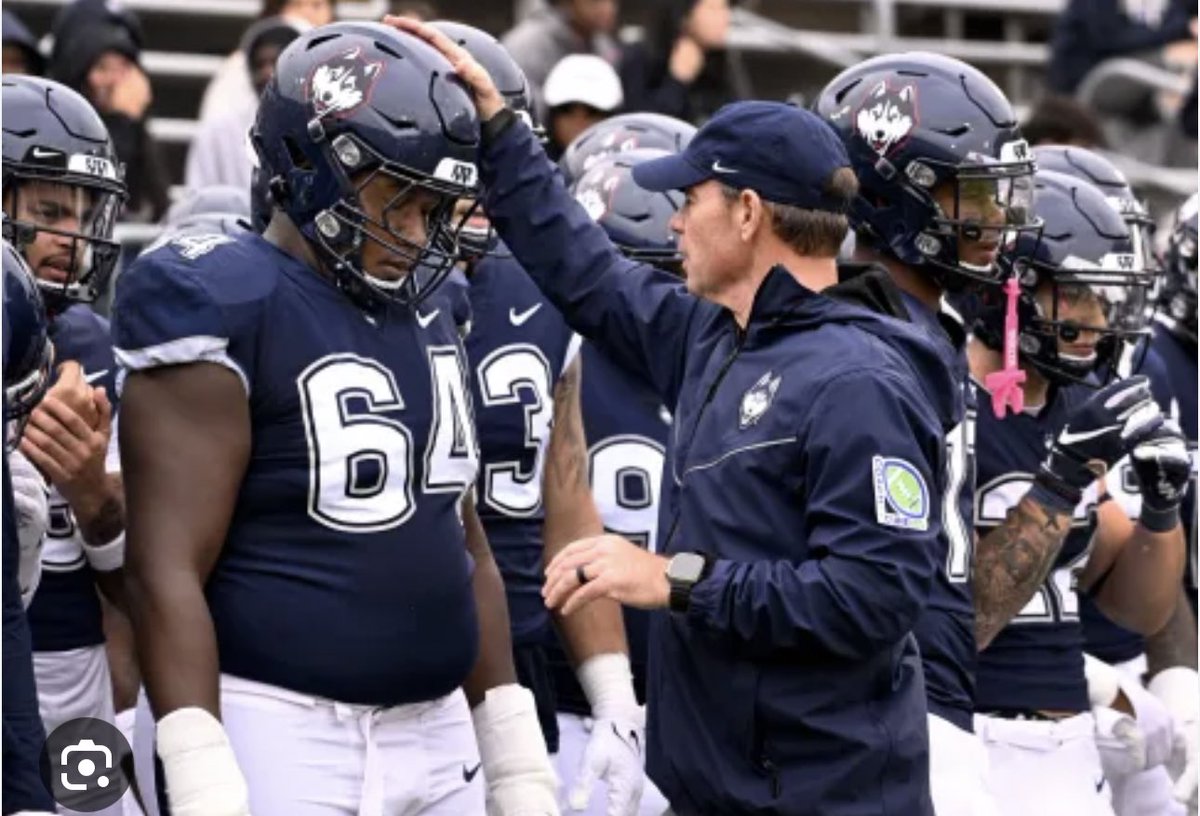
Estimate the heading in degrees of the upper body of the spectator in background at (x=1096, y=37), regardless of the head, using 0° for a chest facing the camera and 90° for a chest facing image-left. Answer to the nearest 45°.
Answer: approximately 0°

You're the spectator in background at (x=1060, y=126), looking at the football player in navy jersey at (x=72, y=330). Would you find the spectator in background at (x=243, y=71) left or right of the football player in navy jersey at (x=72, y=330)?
right

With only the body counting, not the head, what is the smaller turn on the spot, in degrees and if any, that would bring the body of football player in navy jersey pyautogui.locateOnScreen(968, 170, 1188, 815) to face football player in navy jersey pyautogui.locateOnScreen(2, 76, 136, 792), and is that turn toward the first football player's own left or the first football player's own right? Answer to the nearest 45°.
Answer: approximately 90° to the first football player's own right

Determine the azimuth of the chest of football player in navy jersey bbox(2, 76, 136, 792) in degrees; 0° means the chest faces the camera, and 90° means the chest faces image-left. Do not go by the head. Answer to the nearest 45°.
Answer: approximately 315°

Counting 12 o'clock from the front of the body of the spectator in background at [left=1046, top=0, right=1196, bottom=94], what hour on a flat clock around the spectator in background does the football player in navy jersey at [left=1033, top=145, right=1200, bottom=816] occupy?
The football player in navy jersey is roughly at 12 o'clock from the spectator in background.

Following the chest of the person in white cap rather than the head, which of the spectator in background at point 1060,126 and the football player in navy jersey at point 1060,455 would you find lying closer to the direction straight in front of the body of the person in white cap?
the football player in navy jersey

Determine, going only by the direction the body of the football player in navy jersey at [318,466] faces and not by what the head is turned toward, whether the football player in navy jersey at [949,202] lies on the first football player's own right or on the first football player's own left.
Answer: on the first football player's own left
